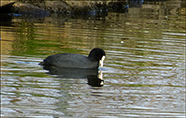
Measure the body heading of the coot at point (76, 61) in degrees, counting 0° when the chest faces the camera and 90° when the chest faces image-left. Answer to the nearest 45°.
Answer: approximately 270°
